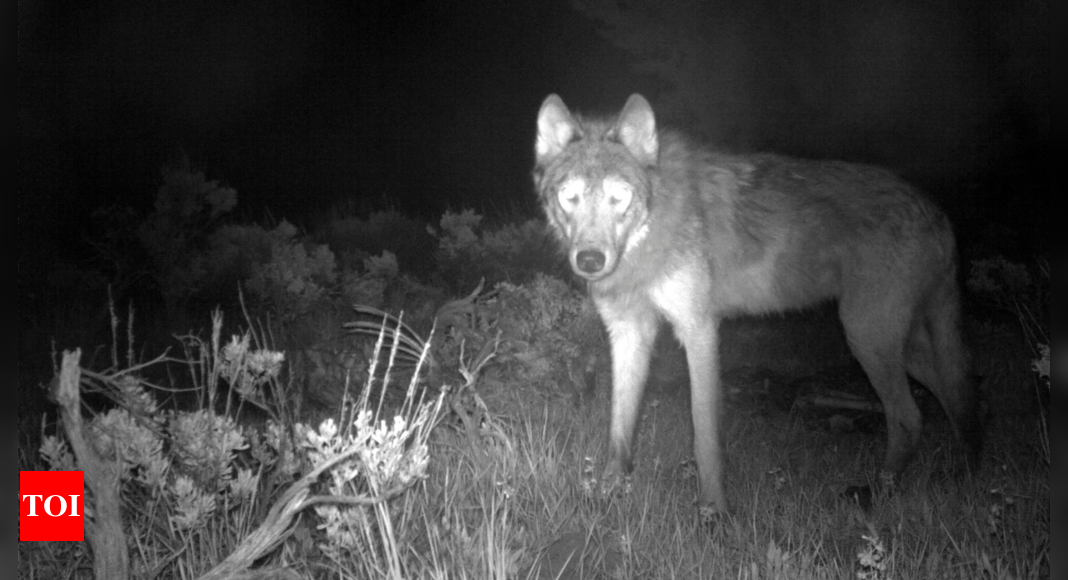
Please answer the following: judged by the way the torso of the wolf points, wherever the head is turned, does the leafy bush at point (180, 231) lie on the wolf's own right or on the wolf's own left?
on the wolf's own right

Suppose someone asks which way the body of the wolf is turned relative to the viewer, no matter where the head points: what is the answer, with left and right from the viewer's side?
facing the viewer and to the left of the viewer

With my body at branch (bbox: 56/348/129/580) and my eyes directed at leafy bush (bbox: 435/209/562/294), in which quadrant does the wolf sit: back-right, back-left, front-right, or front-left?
front-right

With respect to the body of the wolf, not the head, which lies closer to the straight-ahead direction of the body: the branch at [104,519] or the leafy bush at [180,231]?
the branch

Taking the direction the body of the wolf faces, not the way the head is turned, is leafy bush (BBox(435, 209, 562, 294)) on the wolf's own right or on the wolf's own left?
on the wolf's own right

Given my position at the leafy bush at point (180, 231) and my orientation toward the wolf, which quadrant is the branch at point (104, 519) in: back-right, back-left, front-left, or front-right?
front-right
